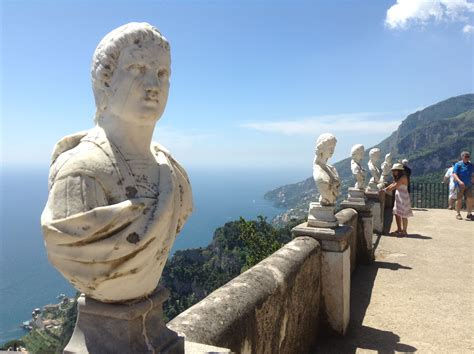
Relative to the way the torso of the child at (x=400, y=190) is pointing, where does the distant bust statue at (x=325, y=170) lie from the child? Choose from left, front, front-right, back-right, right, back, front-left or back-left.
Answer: left

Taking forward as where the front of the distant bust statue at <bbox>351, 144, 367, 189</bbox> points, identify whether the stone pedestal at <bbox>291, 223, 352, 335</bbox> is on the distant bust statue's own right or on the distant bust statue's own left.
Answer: on the distant bust statue's own right

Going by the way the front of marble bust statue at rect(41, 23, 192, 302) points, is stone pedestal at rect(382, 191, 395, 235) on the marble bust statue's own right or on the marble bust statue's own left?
on the marble bust statue's own left

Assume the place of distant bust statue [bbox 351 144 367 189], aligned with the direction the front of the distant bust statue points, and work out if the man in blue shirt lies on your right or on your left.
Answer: on your left

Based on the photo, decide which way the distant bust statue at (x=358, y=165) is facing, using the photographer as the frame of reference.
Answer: facing to the right of the viewer

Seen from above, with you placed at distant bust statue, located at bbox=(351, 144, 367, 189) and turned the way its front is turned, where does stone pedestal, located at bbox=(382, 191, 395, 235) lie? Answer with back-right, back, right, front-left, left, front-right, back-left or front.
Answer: left

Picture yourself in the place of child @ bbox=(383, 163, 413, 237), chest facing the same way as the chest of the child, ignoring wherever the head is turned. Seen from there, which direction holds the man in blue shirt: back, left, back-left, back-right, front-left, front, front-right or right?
back-right

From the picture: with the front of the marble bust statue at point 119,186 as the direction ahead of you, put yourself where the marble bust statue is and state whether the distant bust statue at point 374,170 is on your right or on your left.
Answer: on your left

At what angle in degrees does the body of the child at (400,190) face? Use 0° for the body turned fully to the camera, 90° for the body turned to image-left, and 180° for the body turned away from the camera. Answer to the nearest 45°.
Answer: approximately 90°

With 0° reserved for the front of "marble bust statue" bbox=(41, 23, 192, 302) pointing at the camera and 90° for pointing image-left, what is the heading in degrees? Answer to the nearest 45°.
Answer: approximately 315°
